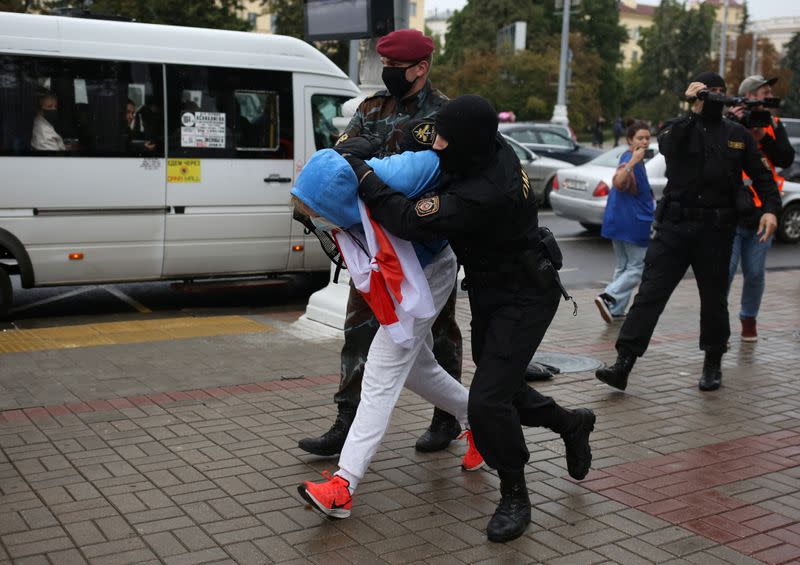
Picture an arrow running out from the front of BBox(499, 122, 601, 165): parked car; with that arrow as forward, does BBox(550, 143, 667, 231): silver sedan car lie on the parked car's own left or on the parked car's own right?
on the parked car's own right

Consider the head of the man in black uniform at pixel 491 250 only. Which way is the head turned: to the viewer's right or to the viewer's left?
to the viewer's left

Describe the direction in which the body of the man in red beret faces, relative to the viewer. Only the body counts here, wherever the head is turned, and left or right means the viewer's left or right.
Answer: facing the viewer and to the left of the viewer

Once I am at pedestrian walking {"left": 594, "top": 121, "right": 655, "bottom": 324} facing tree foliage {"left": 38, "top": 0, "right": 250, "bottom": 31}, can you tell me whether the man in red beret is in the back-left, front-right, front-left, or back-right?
back-left

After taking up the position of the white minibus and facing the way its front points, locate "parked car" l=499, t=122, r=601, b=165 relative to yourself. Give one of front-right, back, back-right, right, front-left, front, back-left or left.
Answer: front-left

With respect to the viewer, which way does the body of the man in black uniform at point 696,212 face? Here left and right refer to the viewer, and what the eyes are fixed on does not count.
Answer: facing the viewer

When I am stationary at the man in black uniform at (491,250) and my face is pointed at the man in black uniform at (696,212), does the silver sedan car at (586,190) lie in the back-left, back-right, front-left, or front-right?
front-left

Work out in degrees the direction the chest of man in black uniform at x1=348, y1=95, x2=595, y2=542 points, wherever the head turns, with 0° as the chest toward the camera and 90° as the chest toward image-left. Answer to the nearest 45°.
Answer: approximately 90°
